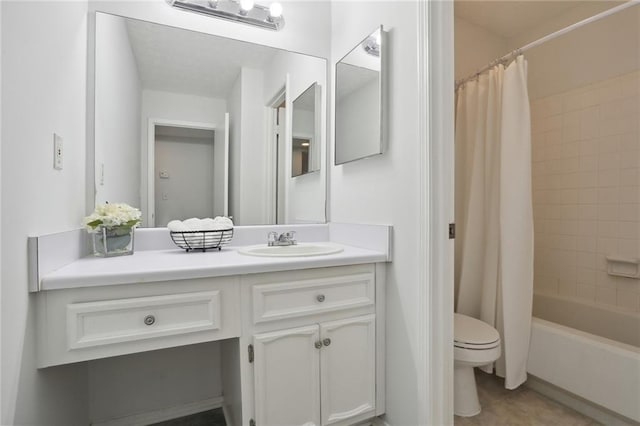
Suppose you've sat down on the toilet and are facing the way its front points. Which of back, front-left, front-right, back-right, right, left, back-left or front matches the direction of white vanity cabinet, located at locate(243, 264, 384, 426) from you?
right

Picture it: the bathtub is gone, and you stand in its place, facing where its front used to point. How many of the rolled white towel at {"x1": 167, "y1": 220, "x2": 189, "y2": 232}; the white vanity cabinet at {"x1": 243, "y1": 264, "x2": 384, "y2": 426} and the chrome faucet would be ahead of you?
3

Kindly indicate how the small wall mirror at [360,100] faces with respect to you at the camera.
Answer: facing the viewer and to the left of the viewer

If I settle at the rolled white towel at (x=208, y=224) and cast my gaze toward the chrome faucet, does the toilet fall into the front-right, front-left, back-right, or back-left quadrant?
front-right

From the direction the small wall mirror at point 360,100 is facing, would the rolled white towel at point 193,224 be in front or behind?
in front

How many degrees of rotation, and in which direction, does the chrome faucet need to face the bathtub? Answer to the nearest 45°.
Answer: approximately 90° to its left

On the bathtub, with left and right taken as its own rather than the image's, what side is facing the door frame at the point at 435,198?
front

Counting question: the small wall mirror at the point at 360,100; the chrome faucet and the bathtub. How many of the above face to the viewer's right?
0

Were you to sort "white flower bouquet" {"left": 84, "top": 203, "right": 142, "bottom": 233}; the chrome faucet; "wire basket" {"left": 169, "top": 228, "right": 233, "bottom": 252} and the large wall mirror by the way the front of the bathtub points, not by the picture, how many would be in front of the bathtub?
4

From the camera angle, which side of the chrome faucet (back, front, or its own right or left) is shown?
front

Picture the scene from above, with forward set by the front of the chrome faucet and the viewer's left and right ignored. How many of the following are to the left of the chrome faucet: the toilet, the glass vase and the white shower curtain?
2

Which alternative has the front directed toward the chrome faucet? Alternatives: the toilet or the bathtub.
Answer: the bathtub

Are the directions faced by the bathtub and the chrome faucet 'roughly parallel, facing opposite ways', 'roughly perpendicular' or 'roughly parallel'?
roughly perpendicular
